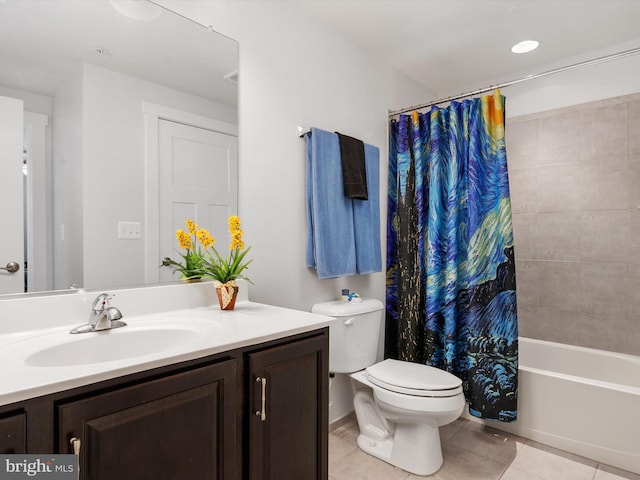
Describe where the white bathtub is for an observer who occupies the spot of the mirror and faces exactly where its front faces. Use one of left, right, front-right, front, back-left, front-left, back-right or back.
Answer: front-left

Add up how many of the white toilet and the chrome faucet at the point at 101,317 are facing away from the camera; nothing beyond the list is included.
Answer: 0

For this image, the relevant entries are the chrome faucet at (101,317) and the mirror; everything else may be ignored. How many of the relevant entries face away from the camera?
0

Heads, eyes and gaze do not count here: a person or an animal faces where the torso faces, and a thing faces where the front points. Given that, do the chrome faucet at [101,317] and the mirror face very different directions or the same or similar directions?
same or similar directions

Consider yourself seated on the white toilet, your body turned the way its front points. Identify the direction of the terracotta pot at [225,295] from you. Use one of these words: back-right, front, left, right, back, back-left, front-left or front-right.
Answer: right

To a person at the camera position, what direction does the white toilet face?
facing the viewer and to the right of the viewer

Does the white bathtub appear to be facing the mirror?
yes

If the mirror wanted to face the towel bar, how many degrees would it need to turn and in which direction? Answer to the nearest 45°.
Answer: approximately 45° to its left

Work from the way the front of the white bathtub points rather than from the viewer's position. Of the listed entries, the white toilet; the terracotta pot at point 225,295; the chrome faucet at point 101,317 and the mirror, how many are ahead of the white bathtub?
4
